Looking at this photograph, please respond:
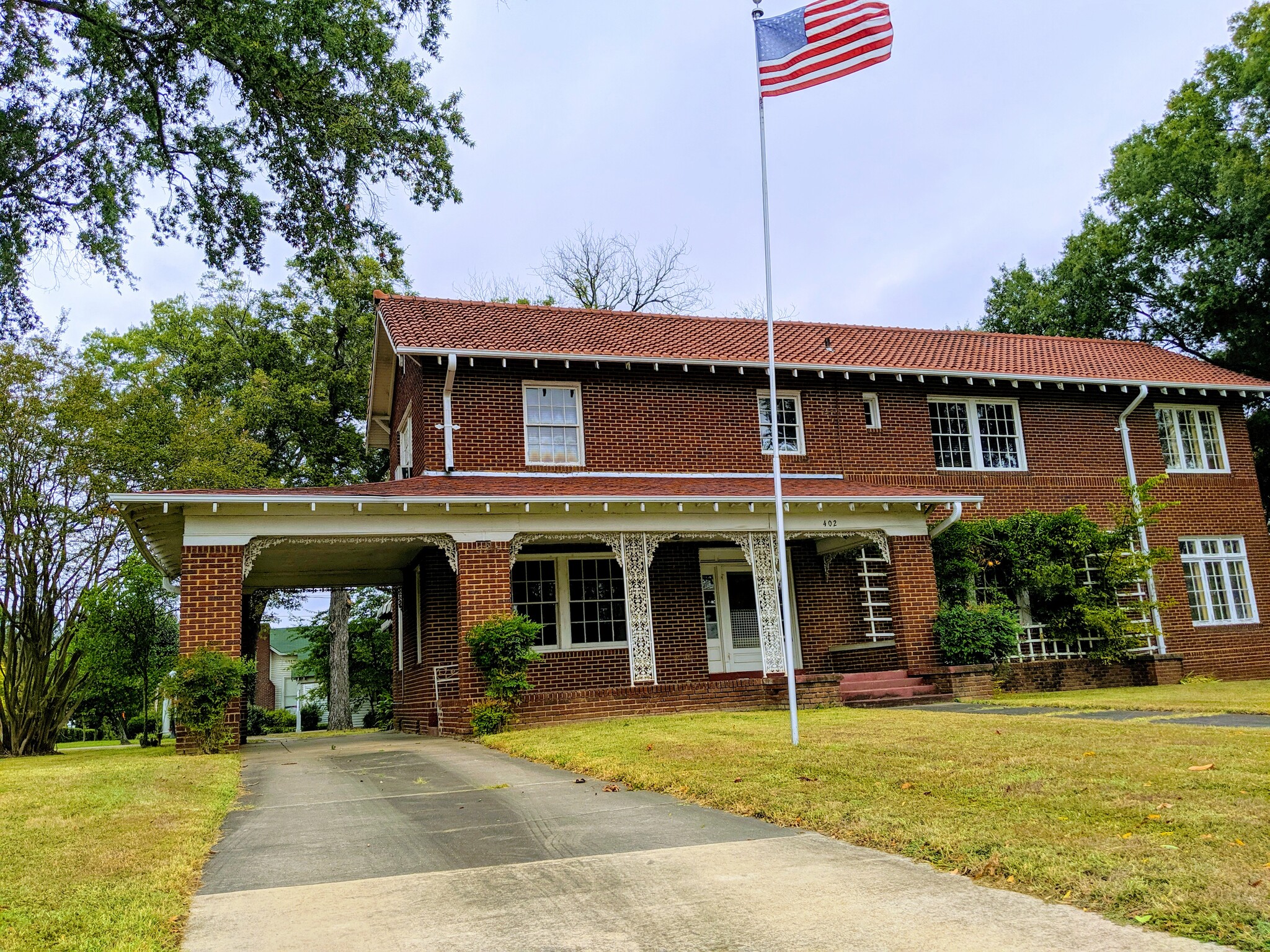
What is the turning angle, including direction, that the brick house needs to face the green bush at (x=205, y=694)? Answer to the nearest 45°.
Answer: approximately 45° to its right

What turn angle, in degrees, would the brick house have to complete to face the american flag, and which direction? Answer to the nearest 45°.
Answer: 0° — it already faces it

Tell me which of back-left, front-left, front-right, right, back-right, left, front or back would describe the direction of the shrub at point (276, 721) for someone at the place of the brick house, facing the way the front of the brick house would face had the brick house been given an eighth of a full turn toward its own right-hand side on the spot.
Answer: right

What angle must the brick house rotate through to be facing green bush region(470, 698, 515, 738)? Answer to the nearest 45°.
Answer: approximately 45° to its right

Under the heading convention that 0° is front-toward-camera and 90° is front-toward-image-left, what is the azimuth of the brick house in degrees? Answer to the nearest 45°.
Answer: approximately 0°

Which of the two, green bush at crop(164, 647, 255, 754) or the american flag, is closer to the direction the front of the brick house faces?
the american flag
